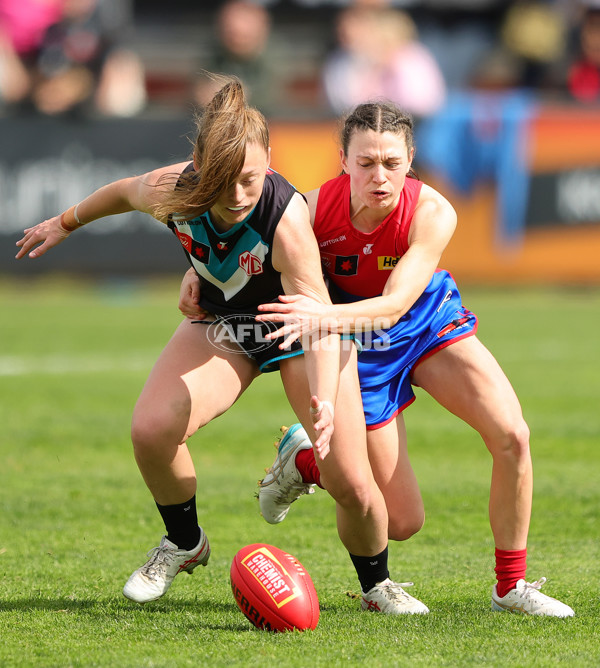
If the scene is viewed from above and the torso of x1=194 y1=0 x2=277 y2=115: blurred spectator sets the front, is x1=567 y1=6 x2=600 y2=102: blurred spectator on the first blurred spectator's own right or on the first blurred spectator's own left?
on the first blurred spectator's own left

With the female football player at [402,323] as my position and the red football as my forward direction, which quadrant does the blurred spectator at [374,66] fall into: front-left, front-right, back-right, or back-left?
back-right

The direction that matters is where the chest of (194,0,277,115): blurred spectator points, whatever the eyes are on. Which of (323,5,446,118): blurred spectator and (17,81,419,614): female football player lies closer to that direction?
the female football player

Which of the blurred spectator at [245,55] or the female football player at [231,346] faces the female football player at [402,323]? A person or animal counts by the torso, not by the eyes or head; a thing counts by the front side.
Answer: the blurred spectator

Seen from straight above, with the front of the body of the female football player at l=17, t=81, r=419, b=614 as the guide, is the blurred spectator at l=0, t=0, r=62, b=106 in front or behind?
behind

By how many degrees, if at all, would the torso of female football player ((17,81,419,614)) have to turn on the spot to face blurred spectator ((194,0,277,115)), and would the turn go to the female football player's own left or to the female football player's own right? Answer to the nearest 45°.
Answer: approximately 180°

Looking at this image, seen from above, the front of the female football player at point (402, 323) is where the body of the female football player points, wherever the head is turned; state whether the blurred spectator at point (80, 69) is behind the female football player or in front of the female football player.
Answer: behind

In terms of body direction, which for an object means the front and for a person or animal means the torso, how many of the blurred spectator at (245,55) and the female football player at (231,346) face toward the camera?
2
